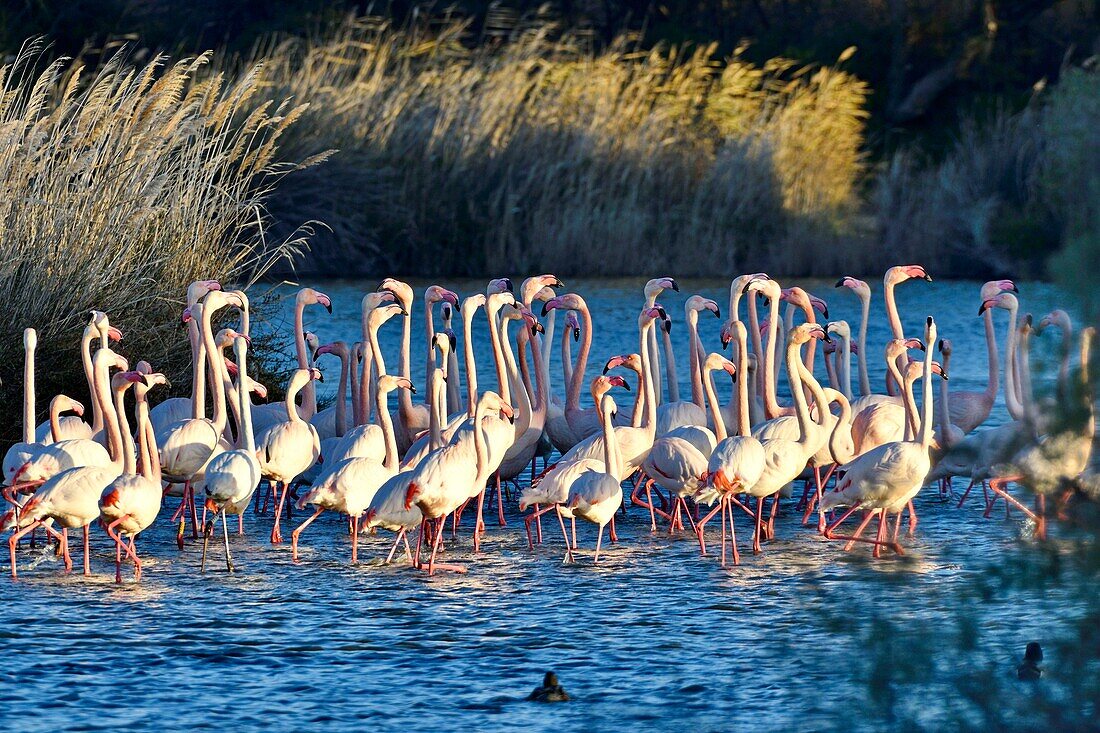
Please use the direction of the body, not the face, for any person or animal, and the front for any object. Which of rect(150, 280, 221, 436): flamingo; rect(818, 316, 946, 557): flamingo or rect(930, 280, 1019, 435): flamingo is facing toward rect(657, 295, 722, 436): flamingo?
rect(150, 280, 221, 436): flamingo

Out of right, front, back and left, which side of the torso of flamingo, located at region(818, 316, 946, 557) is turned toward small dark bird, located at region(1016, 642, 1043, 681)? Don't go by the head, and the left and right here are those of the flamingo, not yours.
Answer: right

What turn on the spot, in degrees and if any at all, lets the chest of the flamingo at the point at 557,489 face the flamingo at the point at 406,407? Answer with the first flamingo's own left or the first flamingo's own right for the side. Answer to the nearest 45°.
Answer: approximately 135° to the first flamingo's own left

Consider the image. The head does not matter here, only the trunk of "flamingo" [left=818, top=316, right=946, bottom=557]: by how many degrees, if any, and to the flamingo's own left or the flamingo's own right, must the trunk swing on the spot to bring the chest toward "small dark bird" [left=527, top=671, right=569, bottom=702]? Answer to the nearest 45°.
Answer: approximately 135° to the flamingo's own right

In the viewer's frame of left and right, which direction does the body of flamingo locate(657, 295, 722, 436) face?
facing to the right of the viewer

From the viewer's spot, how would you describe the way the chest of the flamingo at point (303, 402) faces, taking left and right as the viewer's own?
facing to the right of the viewer

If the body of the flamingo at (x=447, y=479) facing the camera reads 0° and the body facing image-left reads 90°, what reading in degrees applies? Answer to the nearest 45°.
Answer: approximately 270°

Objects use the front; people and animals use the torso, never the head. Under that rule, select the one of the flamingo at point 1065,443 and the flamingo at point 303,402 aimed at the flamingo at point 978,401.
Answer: the flamingo at point 303,402

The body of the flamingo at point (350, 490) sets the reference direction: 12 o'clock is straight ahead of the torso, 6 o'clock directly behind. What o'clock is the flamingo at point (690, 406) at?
the flamingo at point (690, 406) is roughly at 11 o'clock from the flamingo at point (350, 490).

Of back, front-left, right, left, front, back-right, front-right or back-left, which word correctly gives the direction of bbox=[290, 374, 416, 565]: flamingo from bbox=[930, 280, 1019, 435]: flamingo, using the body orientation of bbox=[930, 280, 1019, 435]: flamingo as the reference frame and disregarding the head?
back-right

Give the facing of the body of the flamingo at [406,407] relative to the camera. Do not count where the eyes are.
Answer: to the viewer's right

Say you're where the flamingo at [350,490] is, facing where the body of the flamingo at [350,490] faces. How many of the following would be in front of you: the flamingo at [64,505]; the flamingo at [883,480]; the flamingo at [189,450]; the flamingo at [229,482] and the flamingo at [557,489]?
2

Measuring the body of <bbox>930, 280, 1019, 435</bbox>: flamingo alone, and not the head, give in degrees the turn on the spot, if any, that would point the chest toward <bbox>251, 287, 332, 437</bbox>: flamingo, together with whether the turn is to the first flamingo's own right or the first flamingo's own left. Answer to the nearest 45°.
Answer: approximately 180°
